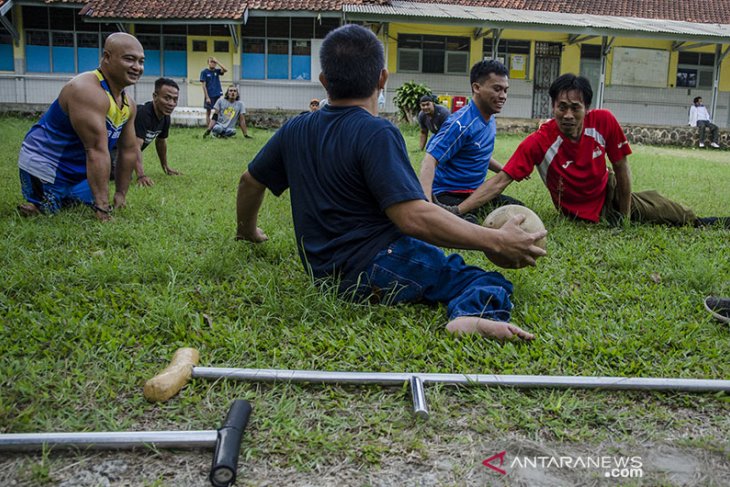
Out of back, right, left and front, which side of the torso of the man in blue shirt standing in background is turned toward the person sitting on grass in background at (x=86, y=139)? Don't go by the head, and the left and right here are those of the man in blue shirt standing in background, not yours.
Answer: front

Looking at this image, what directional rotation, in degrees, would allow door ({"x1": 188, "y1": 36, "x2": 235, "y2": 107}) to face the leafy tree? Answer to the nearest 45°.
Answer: approximately 45° to its left

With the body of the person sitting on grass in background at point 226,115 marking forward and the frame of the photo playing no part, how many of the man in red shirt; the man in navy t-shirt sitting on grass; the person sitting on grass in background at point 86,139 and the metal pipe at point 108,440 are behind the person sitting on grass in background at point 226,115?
0

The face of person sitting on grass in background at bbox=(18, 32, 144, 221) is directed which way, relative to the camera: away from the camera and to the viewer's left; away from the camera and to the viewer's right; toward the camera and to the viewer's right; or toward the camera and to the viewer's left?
toward the camera and to the viewer's right

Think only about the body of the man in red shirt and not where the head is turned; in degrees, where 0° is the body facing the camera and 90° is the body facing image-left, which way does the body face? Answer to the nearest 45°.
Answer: approximately 45°

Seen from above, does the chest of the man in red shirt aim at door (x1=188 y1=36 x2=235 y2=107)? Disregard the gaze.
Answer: no

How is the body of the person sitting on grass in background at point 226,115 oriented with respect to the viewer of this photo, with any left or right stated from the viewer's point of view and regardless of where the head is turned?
facing the viewer

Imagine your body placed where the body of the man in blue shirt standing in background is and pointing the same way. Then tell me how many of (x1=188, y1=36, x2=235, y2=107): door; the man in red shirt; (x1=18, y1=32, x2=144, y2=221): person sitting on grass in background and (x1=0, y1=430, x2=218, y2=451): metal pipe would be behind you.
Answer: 1

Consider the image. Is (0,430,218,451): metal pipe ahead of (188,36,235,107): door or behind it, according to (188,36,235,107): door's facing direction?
ahead

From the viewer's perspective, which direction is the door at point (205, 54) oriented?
toward the camera

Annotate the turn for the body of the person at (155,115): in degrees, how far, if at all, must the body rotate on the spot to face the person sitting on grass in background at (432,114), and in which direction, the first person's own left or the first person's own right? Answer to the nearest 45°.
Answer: approximately 90° to the first person's own left

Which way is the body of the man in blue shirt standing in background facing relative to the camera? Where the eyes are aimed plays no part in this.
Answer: toward the camera

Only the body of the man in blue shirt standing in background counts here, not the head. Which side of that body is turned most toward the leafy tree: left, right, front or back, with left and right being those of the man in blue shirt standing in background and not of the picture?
left

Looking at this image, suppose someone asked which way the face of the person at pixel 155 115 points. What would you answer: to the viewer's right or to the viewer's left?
to the viewer's right

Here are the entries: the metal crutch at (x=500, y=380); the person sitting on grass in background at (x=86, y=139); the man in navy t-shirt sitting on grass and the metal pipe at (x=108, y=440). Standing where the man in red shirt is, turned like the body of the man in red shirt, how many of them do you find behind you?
0

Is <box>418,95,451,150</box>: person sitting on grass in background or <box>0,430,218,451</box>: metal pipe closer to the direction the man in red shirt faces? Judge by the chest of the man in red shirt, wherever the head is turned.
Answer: the metal pipe

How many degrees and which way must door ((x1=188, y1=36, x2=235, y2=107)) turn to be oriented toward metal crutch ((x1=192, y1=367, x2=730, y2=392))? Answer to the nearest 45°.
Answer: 0° — it already faces it

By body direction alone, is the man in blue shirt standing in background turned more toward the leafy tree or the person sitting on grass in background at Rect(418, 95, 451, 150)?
the person sitting on grass in background
